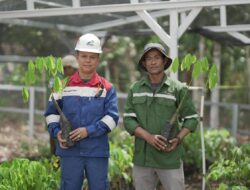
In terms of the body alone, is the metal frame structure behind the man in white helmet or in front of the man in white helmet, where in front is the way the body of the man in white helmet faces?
behind

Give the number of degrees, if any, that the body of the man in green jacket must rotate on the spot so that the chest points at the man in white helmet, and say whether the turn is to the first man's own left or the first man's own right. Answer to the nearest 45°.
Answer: approximately 90° to the first man's own right

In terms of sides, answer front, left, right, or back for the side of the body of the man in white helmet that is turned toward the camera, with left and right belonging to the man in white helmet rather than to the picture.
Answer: front

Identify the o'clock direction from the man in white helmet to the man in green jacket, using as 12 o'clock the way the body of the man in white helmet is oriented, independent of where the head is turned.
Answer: The man in green jacket is roughly at 9 o'clock from the man in white helmet.

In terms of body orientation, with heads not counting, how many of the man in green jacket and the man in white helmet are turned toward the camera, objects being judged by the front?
2

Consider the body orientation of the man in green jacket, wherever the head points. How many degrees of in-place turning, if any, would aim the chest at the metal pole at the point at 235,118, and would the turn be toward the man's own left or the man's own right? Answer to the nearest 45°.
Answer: approximately 180°

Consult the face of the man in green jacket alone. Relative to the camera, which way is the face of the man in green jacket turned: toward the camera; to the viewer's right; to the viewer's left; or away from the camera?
toward the camera

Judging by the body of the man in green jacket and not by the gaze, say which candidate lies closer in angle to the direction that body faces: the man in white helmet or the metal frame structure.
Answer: the man in white helmet

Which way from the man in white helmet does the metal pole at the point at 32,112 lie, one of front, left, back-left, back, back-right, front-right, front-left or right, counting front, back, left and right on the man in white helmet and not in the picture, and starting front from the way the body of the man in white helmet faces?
back

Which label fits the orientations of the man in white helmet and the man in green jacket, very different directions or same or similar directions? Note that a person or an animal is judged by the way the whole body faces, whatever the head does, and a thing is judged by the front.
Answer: same or similar directions

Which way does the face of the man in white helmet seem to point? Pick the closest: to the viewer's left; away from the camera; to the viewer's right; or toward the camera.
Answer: toward the camera

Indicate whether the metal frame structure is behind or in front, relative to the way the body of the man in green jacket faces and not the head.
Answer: behind

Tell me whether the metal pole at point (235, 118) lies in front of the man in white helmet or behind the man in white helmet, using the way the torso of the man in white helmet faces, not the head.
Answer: behind
